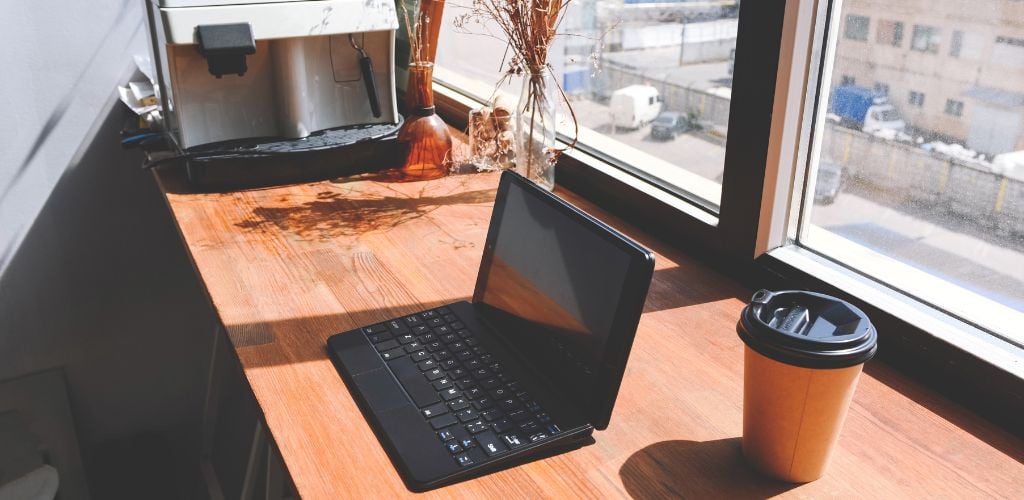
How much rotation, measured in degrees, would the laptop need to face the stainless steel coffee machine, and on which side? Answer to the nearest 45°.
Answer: approximately 90° to its right

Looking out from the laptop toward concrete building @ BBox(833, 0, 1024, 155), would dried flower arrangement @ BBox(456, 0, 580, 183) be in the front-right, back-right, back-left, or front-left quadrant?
front-left

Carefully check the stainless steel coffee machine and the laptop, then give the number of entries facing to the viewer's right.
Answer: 0

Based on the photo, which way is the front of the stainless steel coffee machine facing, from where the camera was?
facing the viewer

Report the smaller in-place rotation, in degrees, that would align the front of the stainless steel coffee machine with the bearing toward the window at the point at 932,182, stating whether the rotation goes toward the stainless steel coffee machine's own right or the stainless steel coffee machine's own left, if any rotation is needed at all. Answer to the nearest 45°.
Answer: approximately 45° to the stainless steel coffee machine's own left

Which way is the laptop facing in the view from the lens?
facing the viewer and to the left of the viewer

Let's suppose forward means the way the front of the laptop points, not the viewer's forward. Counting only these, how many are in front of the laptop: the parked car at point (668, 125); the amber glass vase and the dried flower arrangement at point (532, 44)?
0

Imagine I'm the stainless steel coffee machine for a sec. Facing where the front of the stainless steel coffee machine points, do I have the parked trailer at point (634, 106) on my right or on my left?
on my left

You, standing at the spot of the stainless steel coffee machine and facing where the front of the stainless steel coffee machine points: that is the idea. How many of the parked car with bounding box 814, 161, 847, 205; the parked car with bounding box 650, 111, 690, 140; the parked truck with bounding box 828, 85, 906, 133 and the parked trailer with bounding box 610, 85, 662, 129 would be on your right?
0
